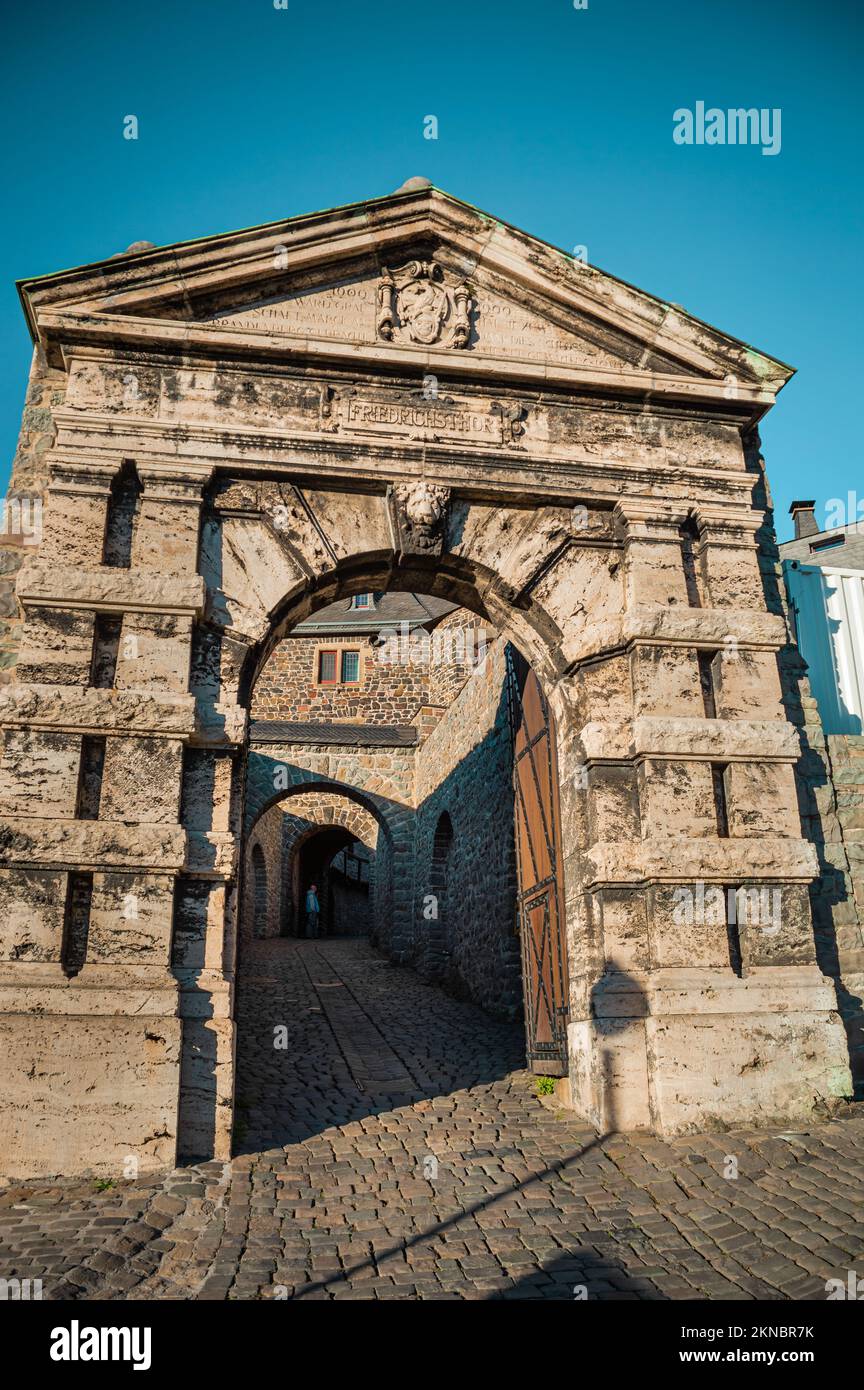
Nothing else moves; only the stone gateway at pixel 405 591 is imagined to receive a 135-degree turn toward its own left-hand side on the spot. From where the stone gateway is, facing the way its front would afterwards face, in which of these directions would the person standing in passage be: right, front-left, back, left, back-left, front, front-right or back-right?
front-left

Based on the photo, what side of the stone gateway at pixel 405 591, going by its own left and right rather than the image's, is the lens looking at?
front

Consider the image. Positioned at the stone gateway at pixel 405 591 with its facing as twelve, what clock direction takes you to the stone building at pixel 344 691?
The stone building is roughly at 6 o'clock from the stone gateway.
